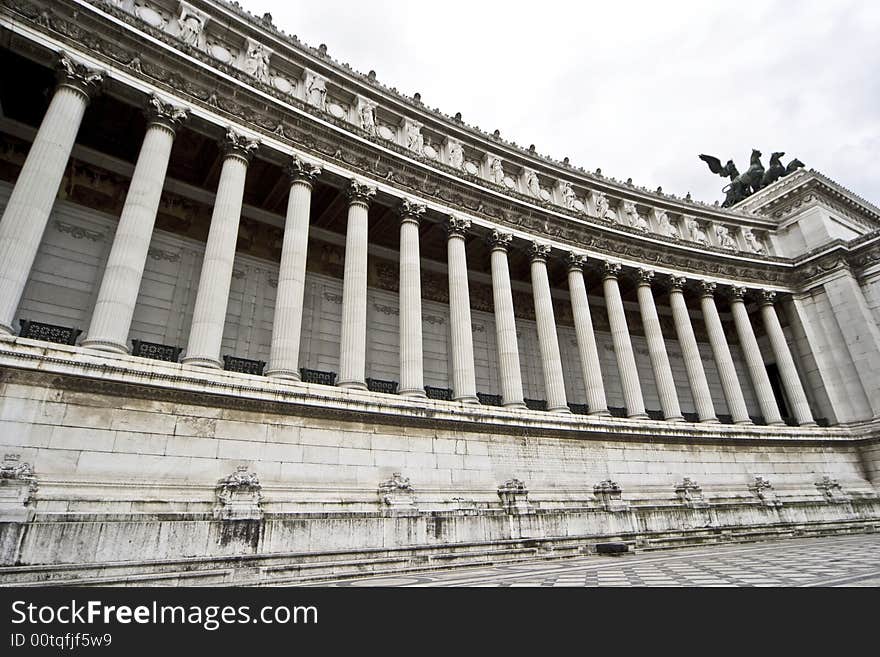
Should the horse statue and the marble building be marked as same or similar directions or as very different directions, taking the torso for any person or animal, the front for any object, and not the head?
same or similar directions

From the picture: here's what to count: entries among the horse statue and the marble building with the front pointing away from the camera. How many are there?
0

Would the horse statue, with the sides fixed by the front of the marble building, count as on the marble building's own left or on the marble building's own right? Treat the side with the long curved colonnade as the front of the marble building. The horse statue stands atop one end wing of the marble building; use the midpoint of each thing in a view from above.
on the marble building's own left
